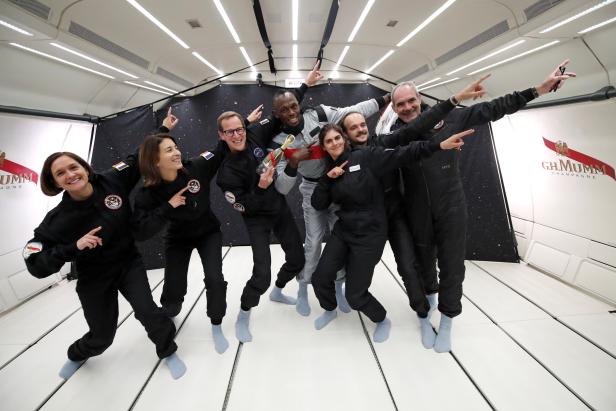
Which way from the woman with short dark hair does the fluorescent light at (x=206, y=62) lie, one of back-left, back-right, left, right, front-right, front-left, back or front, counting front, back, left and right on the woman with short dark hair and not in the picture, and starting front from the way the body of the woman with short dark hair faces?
back-left

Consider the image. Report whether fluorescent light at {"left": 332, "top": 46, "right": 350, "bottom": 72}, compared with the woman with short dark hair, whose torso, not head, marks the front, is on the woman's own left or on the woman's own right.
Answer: on the woman's own left

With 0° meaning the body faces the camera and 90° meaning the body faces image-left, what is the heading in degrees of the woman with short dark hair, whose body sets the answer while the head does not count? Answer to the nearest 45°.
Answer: approximately 0°

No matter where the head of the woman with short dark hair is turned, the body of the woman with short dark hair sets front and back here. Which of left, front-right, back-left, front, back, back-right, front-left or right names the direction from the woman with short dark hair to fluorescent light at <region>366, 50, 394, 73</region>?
left

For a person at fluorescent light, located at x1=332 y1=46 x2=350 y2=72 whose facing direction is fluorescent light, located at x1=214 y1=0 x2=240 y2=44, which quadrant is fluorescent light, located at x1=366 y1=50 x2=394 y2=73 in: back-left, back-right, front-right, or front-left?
back-left
